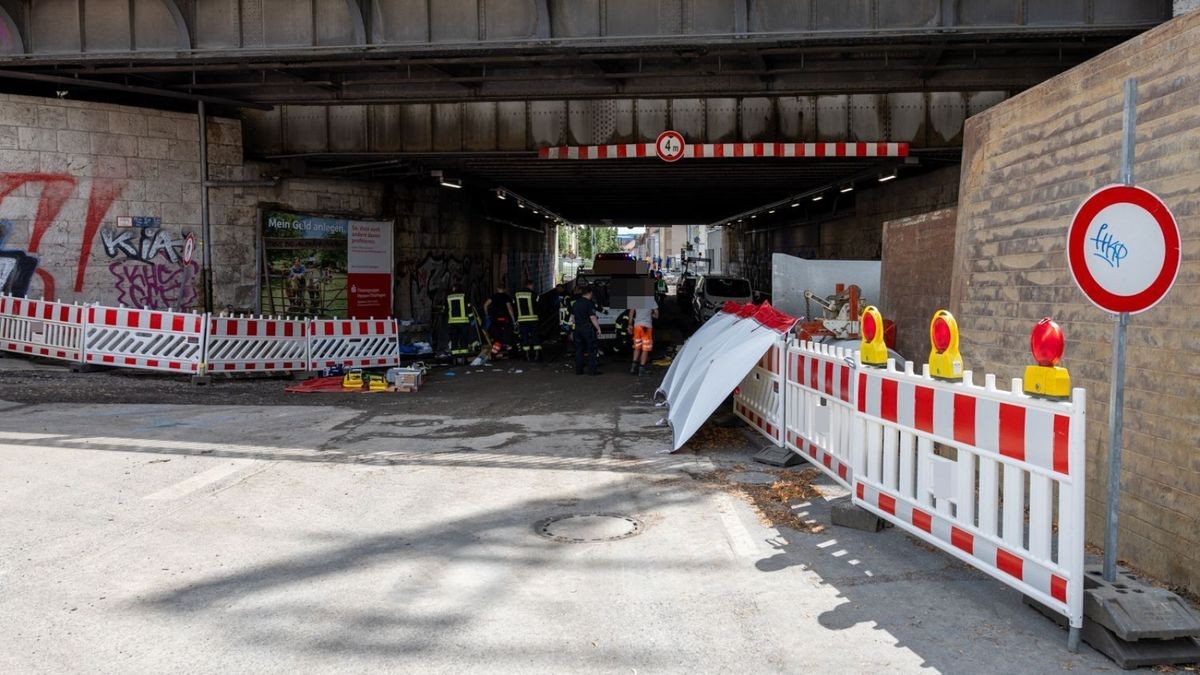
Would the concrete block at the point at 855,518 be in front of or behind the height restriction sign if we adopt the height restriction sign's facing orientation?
in front

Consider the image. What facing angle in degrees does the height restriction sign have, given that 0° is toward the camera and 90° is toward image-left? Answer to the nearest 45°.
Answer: approximately 0°

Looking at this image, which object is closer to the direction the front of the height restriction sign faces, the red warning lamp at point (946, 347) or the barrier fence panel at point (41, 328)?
the red warning lamp

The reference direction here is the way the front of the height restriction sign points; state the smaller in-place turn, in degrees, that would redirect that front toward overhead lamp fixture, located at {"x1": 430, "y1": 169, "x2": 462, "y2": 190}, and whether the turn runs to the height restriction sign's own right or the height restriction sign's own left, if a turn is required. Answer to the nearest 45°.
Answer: approximately 135° to the height restriction sign's own right

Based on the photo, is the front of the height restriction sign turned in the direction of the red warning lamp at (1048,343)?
yes

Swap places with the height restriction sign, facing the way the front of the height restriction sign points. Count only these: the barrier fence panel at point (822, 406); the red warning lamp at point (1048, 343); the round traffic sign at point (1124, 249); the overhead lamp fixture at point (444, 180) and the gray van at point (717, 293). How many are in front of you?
3

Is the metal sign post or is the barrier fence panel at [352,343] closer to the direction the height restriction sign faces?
the metal sign post

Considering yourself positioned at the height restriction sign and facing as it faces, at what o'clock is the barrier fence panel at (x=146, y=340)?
The barrier fence panel is roughly at 2 o'clock from the height restriction sign.

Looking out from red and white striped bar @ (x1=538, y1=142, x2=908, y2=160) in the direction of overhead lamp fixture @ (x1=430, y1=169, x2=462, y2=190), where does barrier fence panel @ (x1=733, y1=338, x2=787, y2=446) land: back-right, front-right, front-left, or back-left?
back-left

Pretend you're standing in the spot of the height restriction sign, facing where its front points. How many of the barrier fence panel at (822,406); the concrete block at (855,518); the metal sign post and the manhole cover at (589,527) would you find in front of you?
4

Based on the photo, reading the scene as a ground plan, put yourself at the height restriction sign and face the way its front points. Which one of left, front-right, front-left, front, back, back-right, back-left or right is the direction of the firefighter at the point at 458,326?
right
